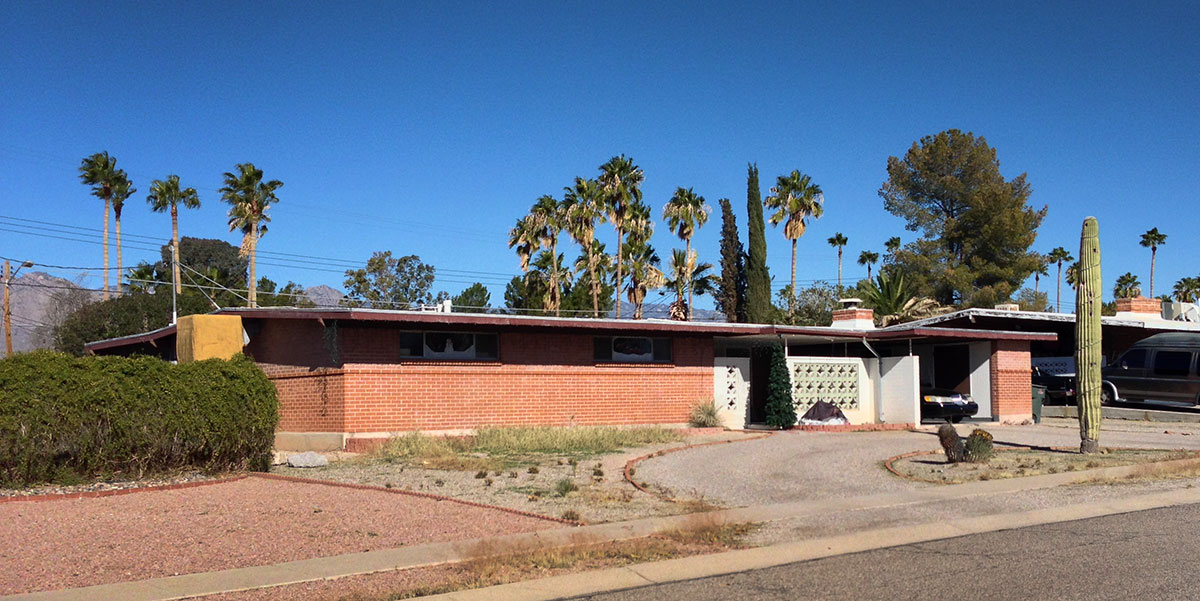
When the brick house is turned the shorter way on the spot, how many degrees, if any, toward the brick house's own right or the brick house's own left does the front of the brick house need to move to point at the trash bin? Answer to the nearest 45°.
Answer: approximately 45° to the brick house's own left

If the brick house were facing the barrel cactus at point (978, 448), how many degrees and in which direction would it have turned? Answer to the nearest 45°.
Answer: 0° — it already faces it

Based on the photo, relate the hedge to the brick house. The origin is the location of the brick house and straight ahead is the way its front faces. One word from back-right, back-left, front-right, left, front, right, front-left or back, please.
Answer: right

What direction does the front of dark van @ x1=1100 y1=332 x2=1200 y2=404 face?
to the viewer's left

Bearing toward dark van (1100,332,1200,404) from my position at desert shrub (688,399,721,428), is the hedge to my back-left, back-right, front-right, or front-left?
back-right

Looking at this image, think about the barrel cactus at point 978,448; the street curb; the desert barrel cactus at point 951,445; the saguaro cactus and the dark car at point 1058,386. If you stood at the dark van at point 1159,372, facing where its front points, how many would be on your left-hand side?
4

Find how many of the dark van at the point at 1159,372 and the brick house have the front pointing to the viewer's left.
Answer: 1

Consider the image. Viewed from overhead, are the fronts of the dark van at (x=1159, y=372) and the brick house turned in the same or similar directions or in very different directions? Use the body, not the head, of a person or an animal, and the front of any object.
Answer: very different directions

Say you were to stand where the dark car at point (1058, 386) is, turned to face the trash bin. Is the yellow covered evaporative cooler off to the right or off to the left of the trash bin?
right

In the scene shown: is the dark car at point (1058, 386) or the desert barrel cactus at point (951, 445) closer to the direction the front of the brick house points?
the desert barrel cactus

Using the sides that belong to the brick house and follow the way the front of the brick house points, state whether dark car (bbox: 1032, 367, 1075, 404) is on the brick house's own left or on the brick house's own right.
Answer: on the brick house's own left

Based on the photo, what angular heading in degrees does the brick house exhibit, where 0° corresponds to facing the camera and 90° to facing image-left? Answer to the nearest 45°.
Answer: approximately 315°

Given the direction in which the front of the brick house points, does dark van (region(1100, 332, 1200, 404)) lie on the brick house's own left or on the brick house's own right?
on the brick house's own left

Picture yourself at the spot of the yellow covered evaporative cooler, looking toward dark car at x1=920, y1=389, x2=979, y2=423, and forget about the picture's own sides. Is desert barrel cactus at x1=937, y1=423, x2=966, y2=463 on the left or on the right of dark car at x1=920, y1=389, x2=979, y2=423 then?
right
